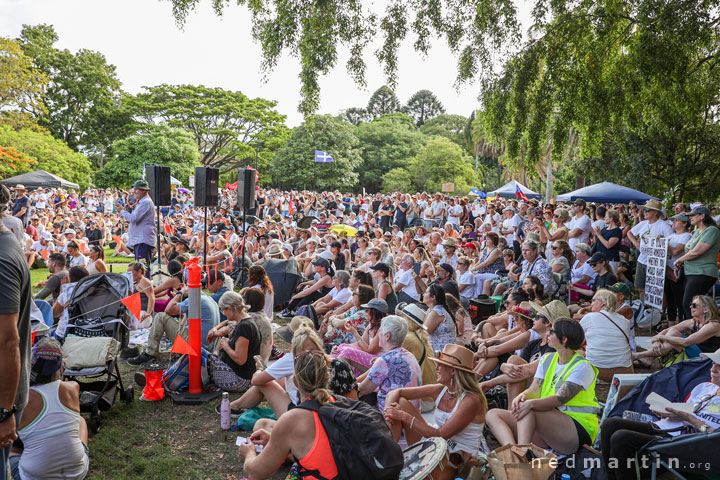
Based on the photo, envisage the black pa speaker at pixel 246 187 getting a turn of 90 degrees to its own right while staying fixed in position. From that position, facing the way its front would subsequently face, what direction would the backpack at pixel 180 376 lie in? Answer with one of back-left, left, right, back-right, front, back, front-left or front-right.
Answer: front-left

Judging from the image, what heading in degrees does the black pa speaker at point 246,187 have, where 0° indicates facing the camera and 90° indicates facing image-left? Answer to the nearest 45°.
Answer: approximately 315°

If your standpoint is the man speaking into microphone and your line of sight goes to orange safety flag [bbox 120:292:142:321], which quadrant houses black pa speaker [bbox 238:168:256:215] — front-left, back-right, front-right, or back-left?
back-left

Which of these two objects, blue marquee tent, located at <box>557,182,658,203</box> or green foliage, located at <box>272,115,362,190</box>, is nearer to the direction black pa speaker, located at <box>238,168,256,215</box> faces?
the blue marquee tent

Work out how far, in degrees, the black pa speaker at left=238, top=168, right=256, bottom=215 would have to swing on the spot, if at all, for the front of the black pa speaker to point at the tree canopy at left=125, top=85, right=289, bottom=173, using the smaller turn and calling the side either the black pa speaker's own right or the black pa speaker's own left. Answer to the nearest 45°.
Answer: approximately 135° to the black pa speaker's own left

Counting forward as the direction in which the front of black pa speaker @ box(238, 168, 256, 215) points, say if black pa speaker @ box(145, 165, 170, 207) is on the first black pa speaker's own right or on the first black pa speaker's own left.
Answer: on the first black pa speaker's own right

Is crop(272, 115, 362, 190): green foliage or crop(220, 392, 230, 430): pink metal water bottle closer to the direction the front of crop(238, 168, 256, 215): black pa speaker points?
the pink metal water bottle

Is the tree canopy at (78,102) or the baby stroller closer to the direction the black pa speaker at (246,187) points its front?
the baby stroller

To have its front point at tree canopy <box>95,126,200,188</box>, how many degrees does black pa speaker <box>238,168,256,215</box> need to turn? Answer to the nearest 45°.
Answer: approximately 135° to its left

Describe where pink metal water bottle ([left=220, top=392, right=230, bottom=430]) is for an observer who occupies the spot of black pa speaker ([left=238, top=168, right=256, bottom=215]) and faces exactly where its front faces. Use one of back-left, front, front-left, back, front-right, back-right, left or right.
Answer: front-right

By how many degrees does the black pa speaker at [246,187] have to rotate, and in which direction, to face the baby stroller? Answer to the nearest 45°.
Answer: approximately 45° to its right

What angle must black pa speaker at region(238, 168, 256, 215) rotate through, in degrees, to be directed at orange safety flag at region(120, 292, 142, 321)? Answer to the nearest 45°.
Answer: approximately 45° to its right

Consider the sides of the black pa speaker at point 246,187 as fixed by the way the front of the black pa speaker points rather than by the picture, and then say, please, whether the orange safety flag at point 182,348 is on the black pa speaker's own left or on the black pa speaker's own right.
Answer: on the black pa speaker's own right
